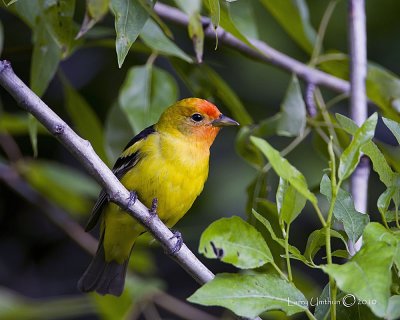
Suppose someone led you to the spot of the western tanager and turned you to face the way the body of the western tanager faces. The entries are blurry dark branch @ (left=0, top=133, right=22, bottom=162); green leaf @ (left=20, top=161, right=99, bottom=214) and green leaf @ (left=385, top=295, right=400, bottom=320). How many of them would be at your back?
2

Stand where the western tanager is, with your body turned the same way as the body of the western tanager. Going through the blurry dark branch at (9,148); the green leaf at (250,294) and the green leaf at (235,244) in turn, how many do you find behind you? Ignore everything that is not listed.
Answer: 1

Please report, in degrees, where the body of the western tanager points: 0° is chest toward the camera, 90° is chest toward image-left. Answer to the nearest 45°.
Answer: approximately 315°

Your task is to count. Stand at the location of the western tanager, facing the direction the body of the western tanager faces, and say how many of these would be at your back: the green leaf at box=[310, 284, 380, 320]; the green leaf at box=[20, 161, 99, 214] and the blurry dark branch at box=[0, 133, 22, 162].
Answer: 2

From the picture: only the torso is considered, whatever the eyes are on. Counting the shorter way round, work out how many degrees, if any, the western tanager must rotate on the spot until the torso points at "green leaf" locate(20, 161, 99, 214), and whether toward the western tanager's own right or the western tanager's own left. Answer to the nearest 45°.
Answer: approximately 180°

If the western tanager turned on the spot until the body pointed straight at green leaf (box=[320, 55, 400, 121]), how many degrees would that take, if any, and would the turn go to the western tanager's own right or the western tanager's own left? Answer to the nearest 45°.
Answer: approximately 45° to the western tanager's own left

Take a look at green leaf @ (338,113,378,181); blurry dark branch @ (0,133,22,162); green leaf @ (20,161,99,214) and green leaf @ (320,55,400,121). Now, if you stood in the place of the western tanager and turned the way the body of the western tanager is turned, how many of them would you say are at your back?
2

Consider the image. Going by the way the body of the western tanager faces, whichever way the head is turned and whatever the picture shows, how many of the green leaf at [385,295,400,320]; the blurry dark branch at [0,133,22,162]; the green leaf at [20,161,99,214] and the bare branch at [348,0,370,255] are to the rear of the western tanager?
2

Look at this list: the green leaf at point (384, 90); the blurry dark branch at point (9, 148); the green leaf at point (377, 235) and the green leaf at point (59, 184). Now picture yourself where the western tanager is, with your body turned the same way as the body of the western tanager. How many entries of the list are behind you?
2

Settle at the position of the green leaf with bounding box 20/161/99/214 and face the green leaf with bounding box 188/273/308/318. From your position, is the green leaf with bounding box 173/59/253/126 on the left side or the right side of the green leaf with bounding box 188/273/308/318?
left
